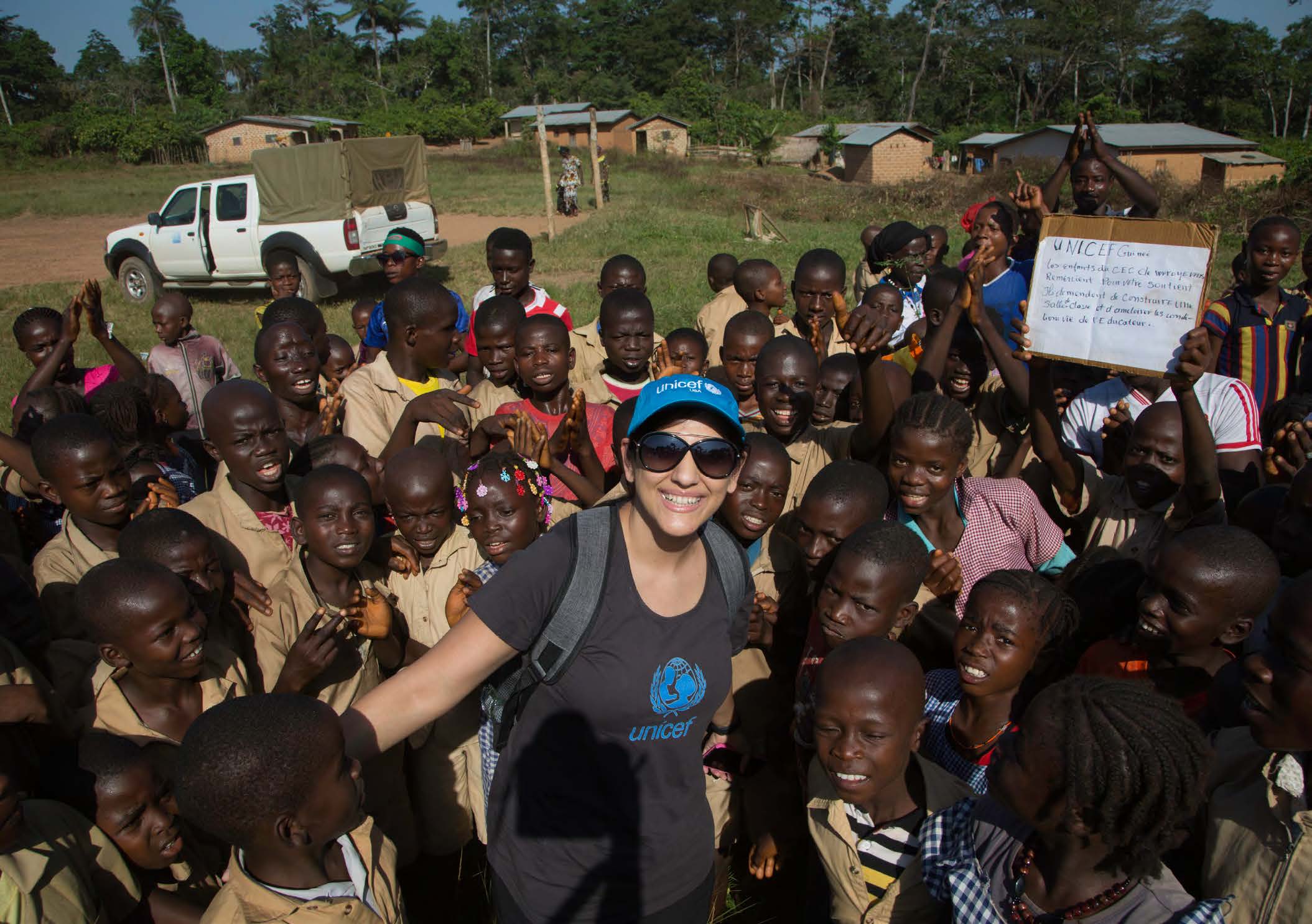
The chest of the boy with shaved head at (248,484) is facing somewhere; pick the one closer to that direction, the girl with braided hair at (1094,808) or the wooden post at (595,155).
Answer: the girl with braided hair

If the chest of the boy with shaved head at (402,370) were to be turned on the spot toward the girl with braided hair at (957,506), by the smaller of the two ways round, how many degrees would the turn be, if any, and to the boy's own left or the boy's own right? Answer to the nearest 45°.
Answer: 0° — they already face them

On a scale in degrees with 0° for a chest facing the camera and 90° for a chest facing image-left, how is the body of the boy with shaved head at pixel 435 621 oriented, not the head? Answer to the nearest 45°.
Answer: approximately 0°

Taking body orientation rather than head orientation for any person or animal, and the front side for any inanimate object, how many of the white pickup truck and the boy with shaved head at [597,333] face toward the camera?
1

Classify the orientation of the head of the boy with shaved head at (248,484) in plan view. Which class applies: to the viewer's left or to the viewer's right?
to the viewer's right

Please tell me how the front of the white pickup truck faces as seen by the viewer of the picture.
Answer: facing away from the viewer and to the left of the viewer

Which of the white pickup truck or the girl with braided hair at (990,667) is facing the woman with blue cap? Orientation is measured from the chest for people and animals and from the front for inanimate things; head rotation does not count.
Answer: the girl with braided hair

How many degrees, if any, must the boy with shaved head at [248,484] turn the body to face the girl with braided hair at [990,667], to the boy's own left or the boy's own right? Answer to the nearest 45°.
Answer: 0° — they already face them

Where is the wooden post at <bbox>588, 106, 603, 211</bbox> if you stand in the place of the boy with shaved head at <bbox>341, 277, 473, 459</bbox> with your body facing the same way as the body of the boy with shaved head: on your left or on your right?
on your left

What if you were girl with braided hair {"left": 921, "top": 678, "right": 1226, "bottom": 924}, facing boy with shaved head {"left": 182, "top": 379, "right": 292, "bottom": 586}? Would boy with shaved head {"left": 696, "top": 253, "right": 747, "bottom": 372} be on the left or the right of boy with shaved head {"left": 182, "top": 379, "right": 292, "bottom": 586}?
right
